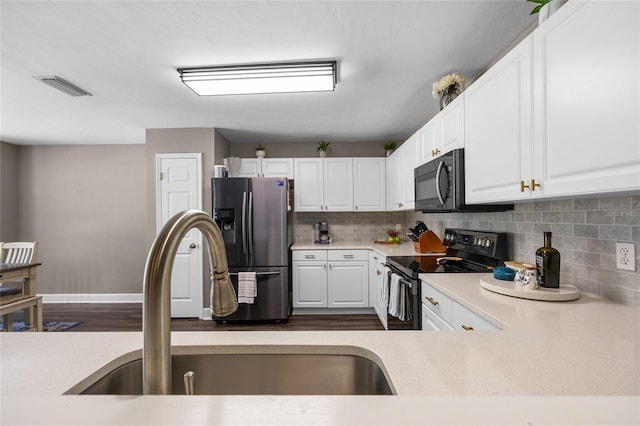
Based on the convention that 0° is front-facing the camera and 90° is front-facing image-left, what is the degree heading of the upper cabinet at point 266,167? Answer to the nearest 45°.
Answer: approximately 0°

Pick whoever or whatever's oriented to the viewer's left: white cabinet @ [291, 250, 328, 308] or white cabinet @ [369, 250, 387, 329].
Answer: white cabinet @ [369, 250, 387, 329]

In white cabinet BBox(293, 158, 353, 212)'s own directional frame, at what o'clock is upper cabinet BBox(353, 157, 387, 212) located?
The upper cabinet is roughly at 9 o'clock from the white cabinet.

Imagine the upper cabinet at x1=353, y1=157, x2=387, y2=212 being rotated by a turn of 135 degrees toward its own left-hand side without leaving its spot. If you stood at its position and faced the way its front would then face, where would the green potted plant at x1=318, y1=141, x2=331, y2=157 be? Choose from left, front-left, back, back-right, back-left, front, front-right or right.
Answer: back-left

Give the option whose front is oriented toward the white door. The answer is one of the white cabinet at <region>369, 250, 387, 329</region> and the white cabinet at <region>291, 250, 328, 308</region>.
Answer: the white cabinet at <region>369, 250, 387, 329</region>

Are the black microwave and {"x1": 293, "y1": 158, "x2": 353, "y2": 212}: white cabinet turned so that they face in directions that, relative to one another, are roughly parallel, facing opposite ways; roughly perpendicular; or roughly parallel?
roughly perpendicular

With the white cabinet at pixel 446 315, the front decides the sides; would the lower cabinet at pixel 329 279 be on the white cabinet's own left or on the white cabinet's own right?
on the white cabinet's own right

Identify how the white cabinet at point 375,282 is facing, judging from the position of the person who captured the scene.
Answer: facing to the left of the viewer

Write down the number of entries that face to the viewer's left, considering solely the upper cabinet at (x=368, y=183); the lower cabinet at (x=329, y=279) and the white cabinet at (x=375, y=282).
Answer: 1

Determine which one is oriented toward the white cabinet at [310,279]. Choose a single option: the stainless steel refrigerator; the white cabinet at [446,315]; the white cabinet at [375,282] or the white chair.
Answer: the white cabinet at [375,282]

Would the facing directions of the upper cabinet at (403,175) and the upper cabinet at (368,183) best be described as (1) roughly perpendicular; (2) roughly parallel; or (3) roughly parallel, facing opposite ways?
roughly perpendicular

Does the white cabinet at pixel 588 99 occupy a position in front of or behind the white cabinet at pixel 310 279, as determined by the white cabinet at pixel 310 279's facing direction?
in front

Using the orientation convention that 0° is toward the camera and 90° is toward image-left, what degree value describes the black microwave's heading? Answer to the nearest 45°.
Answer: approximately 45°

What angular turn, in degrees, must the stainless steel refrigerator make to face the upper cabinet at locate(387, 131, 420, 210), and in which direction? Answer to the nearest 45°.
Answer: approximately 90° to its left
